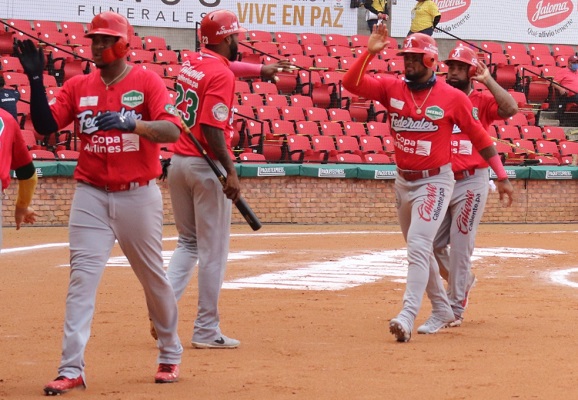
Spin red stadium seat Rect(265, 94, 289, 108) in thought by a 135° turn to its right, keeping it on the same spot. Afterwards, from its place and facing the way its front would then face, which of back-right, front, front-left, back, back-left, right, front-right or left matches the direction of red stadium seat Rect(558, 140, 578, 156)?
back-right

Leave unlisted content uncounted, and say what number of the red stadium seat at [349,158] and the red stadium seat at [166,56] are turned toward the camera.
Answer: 2

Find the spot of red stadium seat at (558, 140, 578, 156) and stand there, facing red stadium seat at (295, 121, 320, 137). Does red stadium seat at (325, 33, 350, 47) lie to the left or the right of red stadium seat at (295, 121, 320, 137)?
right

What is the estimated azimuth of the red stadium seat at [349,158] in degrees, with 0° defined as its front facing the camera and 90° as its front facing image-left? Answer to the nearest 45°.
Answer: approximately 0°

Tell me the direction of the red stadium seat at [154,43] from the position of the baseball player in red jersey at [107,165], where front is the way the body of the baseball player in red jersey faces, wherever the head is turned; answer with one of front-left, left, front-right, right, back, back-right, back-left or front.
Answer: back-right

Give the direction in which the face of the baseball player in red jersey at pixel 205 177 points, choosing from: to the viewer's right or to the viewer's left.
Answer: to the viewer's right

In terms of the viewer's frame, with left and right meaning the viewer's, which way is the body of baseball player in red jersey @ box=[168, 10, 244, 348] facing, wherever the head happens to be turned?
facing away from the viewer and to the right of the viewer
